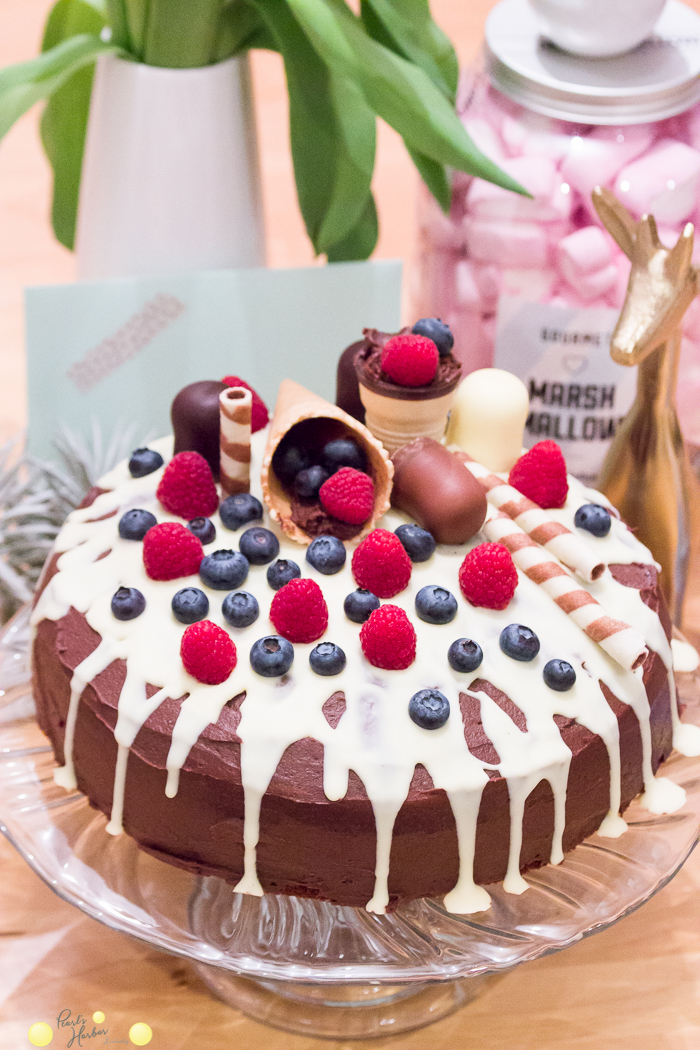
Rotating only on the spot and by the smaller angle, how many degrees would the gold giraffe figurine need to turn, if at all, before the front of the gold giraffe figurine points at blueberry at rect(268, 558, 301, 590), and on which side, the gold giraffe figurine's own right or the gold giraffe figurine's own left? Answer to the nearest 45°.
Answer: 0° — it already faces it

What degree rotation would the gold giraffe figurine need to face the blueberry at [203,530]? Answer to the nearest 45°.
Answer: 0° — it already faces it

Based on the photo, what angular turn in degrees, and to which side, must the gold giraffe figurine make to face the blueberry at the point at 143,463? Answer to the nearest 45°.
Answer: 0° — it already faces it

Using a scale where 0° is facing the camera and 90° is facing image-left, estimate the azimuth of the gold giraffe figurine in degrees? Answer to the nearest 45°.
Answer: approximately 45°

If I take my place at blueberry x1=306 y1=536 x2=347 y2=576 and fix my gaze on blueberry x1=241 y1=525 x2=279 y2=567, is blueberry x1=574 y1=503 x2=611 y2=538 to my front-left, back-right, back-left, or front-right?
back-right

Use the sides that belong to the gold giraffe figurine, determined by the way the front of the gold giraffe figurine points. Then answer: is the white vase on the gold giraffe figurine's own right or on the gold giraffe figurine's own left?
on the gold giraffe figurine's own right

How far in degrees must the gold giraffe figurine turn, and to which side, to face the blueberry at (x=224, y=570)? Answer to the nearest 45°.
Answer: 0° — it already faces it
